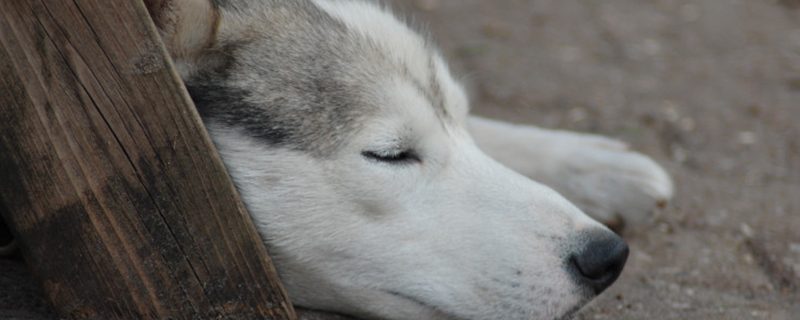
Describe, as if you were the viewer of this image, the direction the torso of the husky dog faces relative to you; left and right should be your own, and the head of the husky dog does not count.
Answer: facing to the right of the viewer
